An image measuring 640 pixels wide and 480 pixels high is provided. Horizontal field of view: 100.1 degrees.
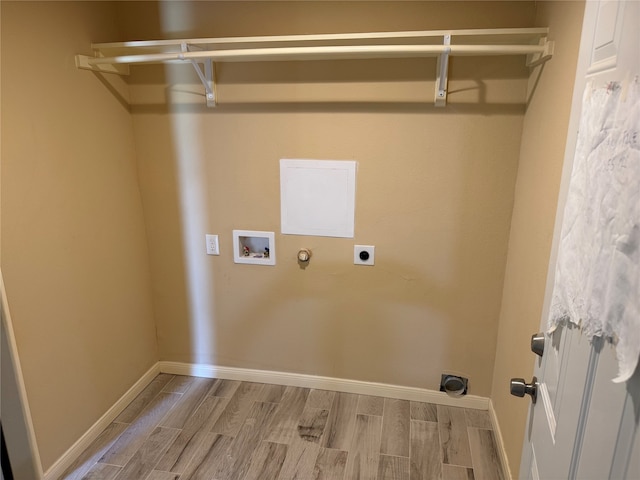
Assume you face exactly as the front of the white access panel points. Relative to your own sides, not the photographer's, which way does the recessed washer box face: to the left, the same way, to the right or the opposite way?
the same way

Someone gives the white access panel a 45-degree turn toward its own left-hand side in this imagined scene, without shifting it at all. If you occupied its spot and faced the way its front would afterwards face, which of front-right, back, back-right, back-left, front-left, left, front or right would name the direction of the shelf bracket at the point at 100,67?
back-right

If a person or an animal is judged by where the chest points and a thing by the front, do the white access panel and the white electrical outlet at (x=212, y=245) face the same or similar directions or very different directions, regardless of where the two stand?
same or similar directions

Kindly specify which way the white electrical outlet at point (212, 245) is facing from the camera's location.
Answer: facing the viewer

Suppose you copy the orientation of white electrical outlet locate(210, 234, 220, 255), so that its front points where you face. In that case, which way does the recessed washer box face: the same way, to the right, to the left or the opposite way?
the same way

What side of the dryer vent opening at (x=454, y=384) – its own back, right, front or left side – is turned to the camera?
front

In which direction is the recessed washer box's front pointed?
toward the camera

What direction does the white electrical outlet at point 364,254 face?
toward the camera
